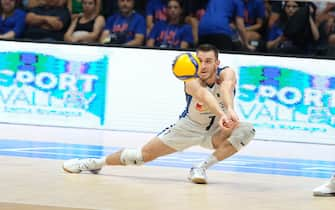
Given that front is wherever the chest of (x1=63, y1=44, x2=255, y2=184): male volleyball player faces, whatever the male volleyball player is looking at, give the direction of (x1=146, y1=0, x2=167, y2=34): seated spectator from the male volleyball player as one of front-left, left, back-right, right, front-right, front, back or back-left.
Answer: back

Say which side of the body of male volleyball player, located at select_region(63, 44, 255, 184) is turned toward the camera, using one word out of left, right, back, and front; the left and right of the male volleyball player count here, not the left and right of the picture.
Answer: front

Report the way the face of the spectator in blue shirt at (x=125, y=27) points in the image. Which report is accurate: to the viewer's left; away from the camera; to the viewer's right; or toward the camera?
toward the camera

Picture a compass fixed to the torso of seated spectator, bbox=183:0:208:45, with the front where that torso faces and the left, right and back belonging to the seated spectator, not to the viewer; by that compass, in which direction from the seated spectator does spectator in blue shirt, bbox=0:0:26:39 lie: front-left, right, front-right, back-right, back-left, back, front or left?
right

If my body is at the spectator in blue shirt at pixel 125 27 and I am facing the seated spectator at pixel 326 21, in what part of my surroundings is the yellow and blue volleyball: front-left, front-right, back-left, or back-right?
front-right

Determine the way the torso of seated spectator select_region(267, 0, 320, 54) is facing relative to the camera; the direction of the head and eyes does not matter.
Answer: toward the camera

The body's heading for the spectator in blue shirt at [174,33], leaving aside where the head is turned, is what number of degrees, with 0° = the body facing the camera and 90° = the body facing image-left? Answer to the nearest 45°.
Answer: approximately 0°

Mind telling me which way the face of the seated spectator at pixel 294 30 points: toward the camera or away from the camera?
toward the camera

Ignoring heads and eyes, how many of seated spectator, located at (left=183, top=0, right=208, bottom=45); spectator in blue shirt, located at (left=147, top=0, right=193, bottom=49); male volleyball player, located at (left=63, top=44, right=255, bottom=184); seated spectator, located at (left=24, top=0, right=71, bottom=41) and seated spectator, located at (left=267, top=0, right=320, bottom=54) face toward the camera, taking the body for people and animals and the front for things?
5

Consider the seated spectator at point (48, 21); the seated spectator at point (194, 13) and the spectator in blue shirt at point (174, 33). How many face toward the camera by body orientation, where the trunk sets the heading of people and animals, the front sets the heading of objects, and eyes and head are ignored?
3

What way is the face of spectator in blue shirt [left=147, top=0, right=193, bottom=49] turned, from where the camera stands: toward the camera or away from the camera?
toward the camera

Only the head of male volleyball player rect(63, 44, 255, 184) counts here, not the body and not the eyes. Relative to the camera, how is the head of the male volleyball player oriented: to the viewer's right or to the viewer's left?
to the viewer's left

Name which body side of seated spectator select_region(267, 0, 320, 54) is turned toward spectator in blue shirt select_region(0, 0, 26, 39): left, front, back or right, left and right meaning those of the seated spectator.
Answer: right

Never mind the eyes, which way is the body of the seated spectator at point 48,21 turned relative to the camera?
toward the camera

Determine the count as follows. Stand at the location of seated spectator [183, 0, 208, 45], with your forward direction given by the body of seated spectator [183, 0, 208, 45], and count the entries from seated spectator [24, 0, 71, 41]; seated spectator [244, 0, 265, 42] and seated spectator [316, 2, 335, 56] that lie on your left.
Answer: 2

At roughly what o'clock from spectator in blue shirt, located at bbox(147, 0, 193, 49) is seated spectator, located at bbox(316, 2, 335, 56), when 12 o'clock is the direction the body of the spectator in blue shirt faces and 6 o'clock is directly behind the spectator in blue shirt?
The seated spectator is roughly at 9 o'clock from the spectator in blue shirt.
